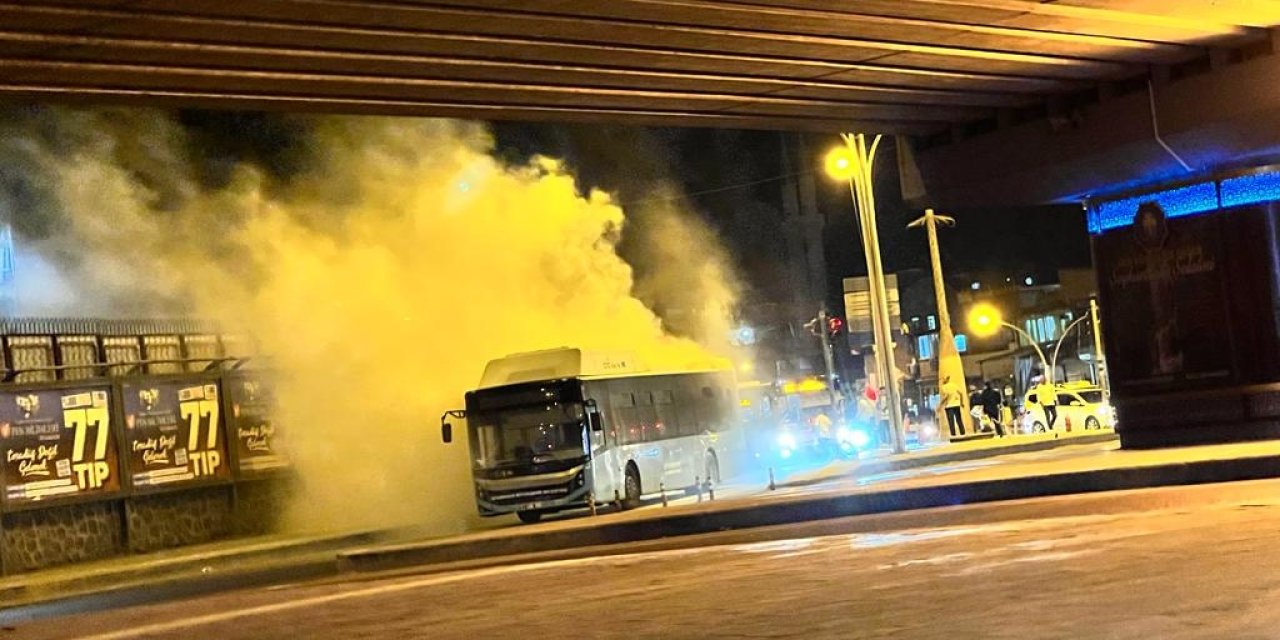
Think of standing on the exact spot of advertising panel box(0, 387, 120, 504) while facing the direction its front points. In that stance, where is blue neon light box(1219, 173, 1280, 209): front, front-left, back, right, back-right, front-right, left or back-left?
front-left

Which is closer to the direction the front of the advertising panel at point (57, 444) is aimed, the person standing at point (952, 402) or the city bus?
the city bus

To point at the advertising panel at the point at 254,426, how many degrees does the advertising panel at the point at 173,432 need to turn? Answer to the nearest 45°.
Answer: approximately 135° to its left

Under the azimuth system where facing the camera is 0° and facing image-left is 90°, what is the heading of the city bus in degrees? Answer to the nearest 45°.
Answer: approximately 45°

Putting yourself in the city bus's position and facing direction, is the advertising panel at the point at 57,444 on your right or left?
on your right

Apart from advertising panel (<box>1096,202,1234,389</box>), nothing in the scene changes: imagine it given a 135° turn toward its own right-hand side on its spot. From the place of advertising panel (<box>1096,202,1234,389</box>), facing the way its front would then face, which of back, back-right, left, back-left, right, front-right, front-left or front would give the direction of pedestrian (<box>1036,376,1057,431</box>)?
front-right

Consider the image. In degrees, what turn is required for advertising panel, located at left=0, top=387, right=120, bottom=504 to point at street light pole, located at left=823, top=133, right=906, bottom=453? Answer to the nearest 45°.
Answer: approximately 90° to its left

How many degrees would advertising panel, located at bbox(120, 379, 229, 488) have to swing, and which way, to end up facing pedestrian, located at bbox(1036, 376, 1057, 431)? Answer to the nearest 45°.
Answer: approximately 90° to its left

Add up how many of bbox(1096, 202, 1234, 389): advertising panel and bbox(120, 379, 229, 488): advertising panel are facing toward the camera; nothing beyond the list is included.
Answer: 2

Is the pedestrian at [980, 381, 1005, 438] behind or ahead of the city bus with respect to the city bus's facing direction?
behind

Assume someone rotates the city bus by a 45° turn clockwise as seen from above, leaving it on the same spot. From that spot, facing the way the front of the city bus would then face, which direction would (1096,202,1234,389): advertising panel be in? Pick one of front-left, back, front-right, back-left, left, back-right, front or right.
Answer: back-left
